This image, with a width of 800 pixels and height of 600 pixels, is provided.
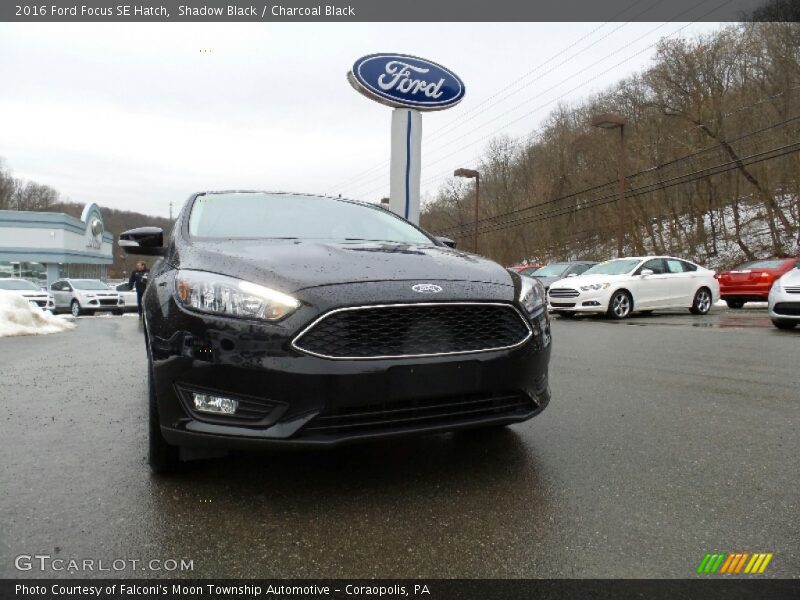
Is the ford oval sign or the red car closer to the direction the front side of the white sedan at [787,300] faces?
the ford oval sign

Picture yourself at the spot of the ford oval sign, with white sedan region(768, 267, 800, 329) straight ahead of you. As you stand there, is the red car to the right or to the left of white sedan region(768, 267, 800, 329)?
left

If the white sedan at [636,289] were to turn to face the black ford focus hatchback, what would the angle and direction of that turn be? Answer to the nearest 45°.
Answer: approximately 45° to its left

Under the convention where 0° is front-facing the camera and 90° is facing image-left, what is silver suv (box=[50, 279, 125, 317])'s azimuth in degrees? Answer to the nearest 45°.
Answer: approximately 315°

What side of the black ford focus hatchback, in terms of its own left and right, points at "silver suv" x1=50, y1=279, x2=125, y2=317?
back

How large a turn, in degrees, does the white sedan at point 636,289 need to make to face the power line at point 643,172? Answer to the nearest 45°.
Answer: approximately 135° to its right

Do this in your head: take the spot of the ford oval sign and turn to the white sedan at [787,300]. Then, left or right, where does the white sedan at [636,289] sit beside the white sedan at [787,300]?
left

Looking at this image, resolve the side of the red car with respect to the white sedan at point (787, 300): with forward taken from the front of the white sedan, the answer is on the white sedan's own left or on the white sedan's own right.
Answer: on the white sedan's own right

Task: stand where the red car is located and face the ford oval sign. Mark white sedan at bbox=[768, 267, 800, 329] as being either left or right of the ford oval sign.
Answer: left

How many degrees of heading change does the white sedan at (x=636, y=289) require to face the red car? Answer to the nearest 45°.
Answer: approximately 180°

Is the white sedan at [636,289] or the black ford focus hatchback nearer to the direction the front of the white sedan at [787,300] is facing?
the black ford focus hatchback

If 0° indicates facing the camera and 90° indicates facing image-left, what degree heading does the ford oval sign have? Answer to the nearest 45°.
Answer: approximately 315°
